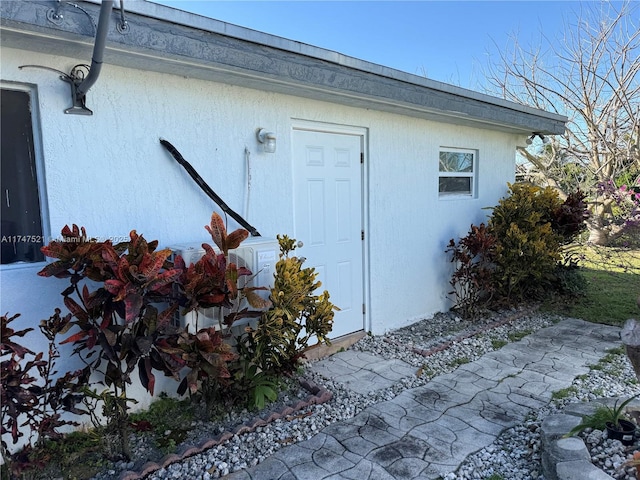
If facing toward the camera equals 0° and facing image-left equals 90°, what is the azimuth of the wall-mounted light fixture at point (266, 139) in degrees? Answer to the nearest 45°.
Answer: approximately 315°

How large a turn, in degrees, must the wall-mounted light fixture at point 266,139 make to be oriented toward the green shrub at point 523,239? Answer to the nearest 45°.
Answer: approximately 90° to its left

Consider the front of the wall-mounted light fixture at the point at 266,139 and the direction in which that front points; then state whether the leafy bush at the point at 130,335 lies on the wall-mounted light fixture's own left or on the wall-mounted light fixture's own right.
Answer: on the wall-mounted light fixture's own right

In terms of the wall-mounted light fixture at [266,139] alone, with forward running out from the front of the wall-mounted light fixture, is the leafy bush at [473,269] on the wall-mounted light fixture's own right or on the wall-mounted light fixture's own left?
on the wall-mounted light fixture's own left

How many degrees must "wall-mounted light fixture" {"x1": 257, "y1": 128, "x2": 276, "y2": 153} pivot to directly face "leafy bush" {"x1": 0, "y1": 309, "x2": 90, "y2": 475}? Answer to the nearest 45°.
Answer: approximately 90° to its right
